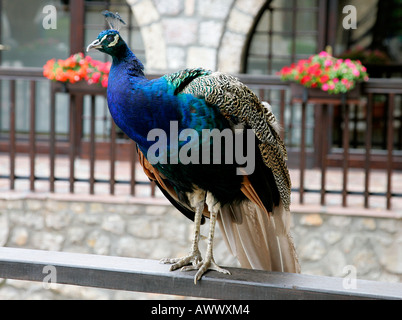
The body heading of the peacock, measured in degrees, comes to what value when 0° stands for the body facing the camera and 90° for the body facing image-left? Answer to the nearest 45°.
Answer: approximately 45°

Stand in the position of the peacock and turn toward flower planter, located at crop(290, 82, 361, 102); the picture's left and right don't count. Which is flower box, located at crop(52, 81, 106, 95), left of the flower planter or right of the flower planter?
left

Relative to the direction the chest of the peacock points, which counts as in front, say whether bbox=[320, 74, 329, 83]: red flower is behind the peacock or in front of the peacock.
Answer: behind

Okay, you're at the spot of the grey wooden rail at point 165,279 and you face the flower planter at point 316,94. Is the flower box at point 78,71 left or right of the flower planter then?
left

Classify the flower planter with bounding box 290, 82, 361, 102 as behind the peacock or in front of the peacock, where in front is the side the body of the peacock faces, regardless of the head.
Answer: behind

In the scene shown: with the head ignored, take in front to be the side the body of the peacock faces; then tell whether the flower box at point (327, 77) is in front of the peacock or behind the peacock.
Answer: behind
